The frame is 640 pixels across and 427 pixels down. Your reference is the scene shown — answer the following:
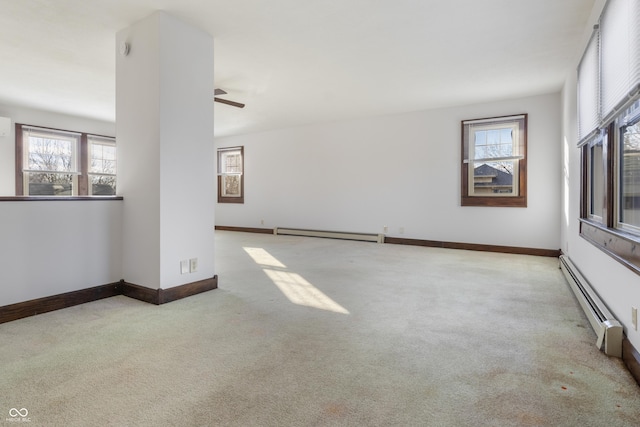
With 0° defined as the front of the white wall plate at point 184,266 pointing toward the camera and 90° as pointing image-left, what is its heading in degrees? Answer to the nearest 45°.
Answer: approximately 315°

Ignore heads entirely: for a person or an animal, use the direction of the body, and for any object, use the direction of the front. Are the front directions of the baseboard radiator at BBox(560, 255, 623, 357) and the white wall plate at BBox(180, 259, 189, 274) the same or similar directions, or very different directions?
very different directions

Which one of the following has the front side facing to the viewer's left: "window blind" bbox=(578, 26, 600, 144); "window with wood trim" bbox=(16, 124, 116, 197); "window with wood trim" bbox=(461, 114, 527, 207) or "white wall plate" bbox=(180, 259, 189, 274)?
the window blind

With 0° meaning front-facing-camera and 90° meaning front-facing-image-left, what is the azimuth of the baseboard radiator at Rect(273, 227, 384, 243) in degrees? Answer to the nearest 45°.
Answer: approximately 45°

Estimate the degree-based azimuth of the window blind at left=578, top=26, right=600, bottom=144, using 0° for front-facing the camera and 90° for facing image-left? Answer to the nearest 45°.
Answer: approximately 90°

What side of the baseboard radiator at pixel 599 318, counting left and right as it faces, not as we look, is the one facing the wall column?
front

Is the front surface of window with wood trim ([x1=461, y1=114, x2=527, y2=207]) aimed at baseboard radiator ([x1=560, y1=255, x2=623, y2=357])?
yes

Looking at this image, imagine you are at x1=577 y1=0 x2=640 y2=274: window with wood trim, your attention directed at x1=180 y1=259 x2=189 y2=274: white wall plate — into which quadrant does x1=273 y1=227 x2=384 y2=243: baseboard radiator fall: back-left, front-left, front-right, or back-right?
front-right

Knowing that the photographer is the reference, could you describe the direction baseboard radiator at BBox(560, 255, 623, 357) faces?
facing to the left of the viewer

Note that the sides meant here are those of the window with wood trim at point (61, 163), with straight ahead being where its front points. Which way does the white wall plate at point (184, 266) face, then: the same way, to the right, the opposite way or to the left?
the same way

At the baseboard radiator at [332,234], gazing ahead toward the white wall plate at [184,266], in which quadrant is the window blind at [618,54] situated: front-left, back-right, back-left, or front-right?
front-left

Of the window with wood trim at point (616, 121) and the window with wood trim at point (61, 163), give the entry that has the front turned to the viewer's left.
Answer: the window with wood trim at point (616, 121)

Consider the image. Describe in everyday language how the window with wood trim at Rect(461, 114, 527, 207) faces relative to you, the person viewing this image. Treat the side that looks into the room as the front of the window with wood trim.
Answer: facing the viewer

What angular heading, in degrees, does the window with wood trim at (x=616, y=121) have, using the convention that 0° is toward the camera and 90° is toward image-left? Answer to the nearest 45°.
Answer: approximately 90°
